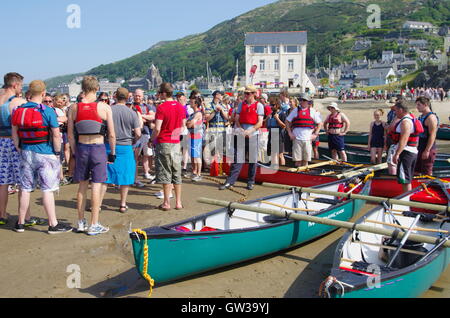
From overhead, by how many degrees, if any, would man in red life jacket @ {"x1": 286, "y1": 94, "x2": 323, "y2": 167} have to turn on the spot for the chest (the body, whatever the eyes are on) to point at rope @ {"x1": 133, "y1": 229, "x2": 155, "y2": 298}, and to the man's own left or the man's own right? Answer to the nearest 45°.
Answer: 0° — they already face it

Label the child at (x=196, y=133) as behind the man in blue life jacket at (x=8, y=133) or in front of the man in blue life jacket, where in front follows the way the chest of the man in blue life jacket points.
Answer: in front

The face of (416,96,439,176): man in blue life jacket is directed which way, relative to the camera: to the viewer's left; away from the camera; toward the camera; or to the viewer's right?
to the viewer's left

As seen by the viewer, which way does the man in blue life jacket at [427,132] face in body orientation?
to the viewer's left

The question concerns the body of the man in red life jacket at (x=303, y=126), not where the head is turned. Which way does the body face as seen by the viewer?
toward the camera

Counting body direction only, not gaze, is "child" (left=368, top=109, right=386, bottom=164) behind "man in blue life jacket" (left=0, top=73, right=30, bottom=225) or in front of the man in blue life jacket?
in front

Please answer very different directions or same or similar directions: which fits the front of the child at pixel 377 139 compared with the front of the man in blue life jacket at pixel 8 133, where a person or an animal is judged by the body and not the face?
very different directions

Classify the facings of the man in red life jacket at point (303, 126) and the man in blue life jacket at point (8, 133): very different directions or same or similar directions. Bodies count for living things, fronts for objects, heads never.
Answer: very different directions

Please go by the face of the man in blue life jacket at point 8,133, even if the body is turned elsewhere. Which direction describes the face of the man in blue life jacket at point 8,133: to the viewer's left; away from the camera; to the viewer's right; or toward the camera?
to the viewer's right

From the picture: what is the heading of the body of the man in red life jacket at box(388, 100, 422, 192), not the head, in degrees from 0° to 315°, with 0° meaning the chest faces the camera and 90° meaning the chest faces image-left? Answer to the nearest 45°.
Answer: approximately 90°

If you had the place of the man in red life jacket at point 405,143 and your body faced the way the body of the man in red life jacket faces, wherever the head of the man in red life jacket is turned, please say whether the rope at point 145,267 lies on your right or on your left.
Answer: on your left
